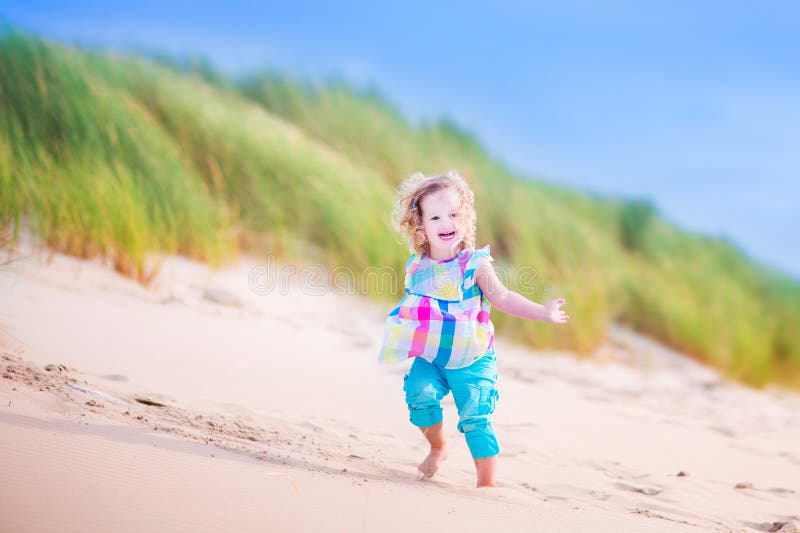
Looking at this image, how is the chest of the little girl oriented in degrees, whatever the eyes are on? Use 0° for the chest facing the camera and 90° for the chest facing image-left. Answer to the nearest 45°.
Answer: approximately 0°
